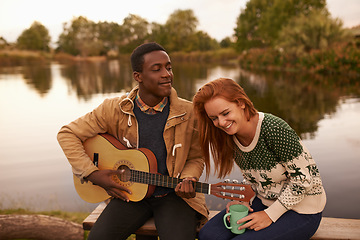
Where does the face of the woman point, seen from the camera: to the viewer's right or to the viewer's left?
to the viewer's left

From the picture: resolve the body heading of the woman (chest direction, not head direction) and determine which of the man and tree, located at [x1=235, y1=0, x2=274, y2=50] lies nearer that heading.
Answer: the man

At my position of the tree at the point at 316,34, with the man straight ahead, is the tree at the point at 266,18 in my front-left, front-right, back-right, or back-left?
back-right

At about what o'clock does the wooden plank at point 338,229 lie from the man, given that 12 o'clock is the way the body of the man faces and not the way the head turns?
The wooden plank is roughly at 10 o'clock from the man.

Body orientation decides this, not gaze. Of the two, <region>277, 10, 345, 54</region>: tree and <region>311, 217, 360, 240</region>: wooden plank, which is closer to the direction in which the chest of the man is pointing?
the wooden plank

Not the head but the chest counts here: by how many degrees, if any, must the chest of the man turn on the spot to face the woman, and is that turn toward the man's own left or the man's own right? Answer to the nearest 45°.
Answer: approximately 45° to the man's own left

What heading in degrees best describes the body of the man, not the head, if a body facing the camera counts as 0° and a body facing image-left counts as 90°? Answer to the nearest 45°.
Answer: approximately 0°

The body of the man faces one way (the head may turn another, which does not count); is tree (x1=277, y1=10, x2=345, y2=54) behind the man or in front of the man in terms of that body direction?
behind

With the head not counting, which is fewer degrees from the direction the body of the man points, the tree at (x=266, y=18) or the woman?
the woman

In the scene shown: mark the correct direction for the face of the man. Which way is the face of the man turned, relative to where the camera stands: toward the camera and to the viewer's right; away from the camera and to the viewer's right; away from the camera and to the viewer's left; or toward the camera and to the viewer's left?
toward the camera and to the viewer's right

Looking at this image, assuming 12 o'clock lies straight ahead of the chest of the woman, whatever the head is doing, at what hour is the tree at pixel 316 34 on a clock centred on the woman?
The tree is roughly at 5 o'clock from the woman.

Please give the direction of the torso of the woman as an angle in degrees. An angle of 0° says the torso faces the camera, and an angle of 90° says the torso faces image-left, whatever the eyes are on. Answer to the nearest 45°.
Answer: approximately 45°

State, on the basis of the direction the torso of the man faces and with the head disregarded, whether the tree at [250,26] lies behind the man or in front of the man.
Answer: behind
